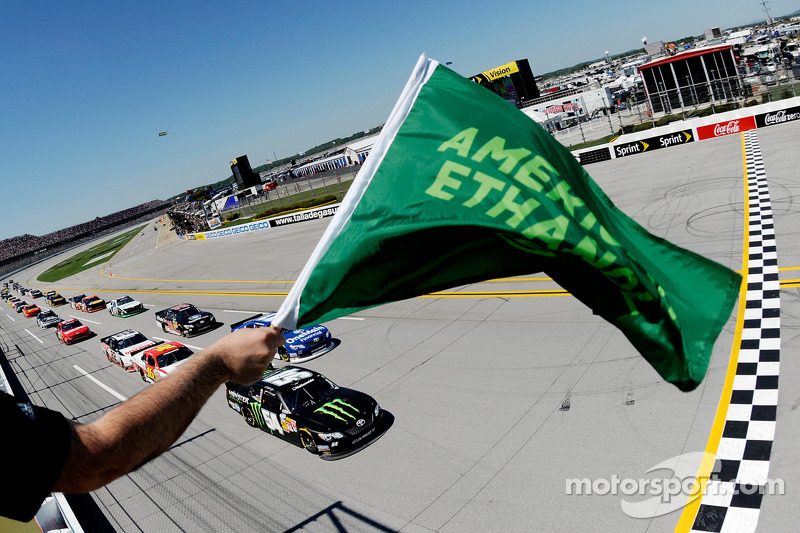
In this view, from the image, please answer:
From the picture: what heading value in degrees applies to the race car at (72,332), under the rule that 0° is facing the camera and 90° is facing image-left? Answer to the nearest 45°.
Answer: approximately 315°

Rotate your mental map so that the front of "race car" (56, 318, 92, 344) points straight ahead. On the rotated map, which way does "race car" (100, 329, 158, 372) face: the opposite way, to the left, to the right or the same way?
the same way

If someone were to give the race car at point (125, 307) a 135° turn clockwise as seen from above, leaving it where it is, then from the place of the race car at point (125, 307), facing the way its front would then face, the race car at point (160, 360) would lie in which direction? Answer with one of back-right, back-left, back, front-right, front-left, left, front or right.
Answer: left

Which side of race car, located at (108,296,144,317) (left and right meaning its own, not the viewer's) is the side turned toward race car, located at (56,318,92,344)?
right

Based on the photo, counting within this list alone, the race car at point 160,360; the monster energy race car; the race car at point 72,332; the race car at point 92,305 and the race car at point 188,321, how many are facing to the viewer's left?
0

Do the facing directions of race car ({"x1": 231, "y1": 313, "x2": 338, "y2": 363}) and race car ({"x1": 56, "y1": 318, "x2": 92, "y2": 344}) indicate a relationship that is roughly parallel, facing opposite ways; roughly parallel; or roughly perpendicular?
roughly parallel

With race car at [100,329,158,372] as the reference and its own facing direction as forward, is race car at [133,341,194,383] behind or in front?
in front

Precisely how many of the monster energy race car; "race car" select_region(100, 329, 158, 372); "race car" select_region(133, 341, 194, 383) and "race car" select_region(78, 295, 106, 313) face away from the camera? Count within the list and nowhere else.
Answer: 0

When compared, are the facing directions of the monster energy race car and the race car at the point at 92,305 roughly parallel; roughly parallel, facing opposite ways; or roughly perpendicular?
roughly parallel

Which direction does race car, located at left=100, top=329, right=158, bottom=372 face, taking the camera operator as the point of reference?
facing the viewer and to the right of the viewer

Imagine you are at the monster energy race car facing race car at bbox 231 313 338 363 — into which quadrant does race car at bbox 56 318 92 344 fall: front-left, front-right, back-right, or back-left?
front-left

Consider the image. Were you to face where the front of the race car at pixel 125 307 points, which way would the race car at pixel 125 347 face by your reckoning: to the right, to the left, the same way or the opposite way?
the same way

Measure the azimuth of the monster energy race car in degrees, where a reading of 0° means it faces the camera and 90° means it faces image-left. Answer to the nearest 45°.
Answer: approximately 315°

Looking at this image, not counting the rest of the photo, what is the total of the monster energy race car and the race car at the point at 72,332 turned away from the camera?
0
